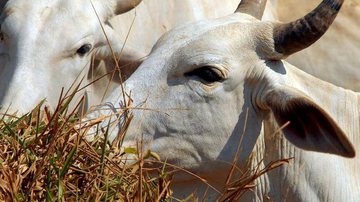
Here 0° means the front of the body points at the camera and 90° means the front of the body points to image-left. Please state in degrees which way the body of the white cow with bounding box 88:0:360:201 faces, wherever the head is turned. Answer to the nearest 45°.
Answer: approximately 90°

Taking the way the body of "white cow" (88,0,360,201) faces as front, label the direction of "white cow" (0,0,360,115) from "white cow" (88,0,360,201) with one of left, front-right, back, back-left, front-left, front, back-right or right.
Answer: front-right
